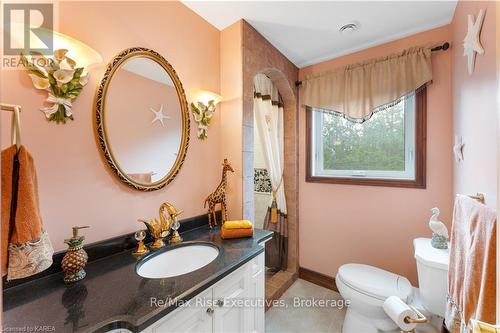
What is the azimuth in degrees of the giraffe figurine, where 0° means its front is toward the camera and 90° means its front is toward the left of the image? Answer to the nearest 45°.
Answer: approximately 270°

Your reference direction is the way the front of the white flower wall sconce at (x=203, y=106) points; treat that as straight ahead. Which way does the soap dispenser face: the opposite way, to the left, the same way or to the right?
to the left

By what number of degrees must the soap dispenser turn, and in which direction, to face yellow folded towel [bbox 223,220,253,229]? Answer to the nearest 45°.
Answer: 0° — it already faces it

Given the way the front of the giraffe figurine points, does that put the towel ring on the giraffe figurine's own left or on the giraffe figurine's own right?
on the giraffe figurine's own right

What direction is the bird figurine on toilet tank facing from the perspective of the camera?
to the viewer's left

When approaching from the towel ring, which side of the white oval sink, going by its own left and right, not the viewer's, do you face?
right

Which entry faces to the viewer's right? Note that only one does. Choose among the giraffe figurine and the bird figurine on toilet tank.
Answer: the giraffe figurine

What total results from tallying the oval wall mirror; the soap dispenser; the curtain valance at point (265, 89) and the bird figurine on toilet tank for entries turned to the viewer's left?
1

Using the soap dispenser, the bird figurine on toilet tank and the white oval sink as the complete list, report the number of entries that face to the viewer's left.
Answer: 1

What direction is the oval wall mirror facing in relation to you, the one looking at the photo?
facing the viewer and to the right of the viewer

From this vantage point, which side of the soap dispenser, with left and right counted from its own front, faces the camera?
right

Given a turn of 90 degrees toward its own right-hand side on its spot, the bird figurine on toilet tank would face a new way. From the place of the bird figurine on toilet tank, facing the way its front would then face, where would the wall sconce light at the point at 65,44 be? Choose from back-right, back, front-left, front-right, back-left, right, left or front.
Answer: back-left

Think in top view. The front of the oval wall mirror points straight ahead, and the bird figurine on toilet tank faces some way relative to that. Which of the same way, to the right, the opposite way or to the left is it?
the opposite way

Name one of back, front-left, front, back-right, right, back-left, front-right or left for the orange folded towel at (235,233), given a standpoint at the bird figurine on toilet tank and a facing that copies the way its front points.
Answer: front-left
